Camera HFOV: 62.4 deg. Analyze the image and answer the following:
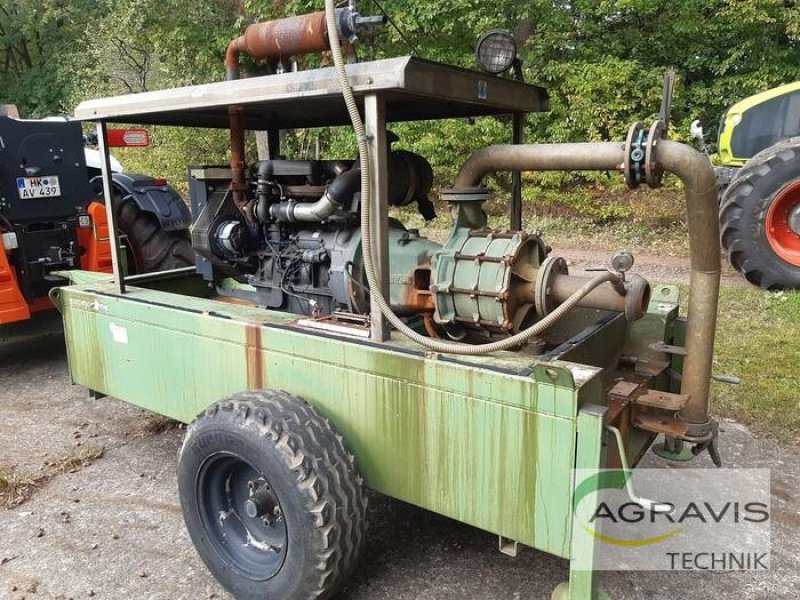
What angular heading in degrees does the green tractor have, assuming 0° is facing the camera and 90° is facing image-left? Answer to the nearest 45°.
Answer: approximately 45°

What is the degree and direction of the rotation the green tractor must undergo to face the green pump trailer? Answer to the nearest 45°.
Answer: approximately 45° to its left
